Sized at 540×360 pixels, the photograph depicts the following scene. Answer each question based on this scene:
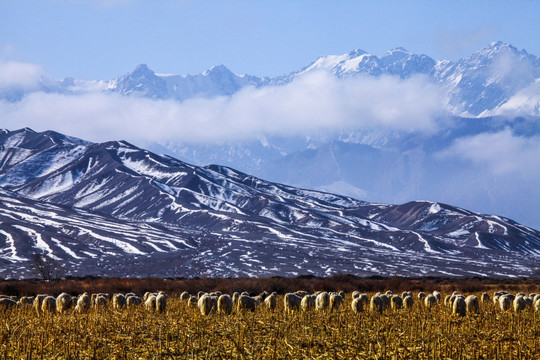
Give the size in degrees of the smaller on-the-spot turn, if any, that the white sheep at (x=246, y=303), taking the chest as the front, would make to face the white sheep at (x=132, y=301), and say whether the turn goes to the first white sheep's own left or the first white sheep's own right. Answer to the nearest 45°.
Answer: approximately 135° to the first white sheep's own left

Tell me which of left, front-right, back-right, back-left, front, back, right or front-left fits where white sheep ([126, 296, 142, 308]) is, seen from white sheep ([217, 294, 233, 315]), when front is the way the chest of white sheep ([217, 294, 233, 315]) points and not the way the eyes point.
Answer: front-left

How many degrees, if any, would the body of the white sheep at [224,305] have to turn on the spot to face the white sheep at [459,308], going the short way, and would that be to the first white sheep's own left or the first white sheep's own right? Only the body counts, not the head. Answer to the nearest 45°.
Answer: approximately 90° to the first white sheep's own right

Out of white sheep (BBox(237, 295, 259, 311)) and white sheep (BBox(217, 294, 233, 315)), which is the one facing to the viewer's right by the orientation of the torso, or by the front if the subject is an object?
white sheep (BBox(237, 295, 259, 311))

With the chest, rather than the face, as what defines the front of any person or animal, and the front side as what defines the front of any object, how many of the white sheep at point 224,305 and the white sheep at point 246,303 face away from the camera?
1

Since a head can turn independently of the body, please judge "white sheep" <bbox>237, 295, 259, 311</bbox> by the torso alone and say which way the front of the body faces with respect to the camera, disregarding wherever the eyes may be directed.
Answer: to the viewer's right

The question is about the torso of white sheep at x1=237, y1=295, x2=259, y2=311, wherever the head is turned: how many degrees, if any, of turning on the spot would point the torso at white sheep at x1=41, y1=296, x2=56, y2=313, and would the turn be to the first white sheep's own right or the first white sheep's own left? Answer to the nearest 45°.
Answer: approximately 180°

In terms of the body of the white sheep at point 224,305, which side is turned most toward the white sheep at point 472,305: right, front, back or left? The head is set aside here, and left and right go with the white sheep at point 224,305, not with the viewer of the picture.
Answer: right

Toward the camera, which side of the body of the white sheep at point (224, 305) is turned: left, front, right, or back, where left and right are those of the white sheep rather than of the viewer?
back

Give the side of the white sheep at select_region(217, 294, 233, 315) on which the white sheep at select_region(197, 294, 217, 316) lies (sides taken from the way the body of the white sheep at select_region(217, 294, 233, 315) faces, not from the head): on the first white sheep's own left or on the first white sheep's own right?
on the first white sheep's own left

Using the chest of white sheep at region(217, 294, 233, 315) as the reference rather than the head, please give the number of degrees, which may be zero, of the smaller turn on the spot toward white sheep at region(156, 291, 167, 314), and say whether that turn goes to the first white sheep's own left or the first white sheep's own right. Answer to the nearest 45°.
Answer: approximately 45° to the first white sheep's own left

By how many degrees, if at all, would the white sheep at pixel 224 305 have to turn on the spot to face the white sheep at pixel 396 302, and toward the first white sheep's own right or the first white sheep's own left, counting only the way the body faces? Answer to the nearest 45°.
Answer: approximately 45° to the first white sheep's own right
